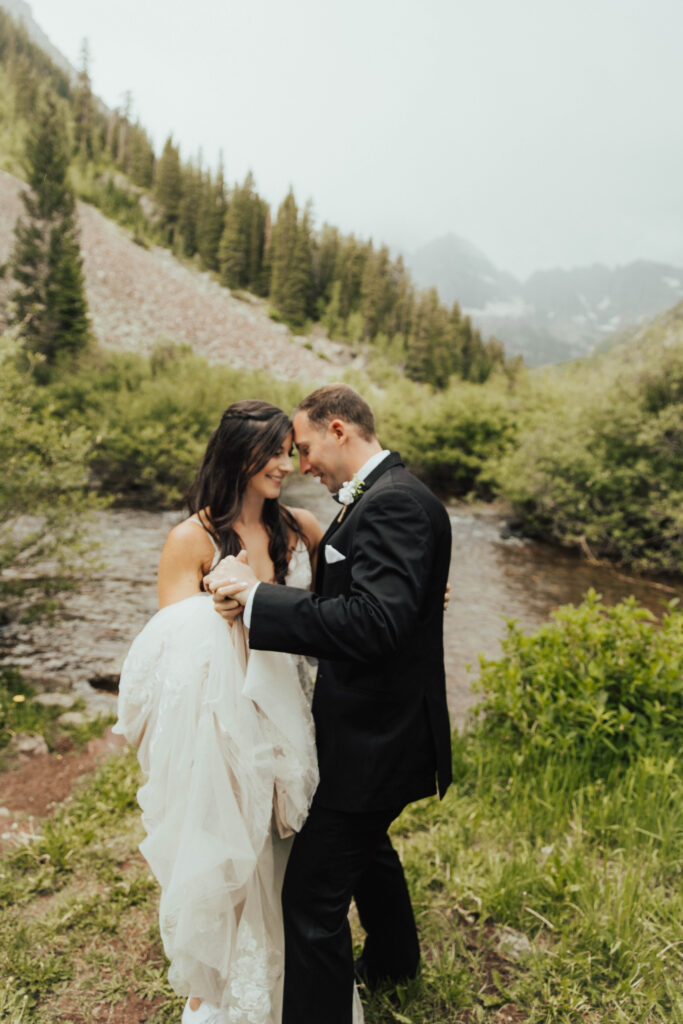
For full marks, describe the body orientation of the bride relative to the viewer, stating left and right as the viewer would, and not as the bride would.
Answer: facing the viewer and to the right of the viewer

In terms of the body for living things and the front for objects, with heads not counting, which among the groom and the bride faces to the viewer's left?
the groom

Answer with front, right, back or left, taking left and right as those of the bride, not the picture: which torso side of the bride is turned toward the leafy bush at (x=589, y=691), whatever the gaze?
left

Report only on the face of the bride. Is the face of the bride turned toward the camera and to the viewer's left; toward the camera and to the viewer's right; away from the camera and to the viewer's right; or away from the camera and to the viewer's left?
toward the camera and to the viewer's right

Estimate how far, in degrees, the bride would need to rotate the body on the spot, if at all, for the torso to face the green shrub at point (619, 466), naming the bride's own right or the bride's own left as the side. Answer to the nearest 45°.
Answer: approximately 90° to the bride's own left

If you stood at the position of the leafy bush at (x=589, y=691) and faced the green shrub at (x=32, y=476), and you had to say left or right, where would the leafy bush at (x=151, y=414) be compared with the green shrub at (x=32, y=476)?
right

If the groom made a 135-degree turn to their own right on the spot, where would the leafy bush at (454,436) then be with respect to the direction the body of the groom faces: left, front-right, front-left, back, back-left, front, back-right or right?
front-left

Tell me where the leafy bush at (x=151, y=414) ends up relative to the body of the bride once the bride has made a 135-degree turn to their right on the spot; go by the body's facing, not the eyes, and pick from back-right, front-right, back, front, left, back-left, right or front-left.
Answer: right

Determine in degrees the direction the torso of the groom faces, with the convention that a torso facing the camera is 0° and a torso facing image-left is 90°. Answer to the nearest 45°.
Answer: approximately 90°

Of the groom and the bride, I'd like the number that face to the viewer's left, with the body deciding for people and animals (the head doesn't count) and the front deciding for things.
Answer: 1

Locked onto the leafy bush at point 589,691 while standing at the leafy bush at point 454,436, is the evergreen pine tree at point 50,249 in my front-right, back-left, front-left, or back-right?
back-right

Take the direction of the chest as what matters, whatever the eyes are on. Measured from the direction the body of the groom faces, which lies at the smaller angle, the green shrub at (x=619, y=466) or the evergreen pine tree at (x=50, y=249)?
the evergreen pine tree
